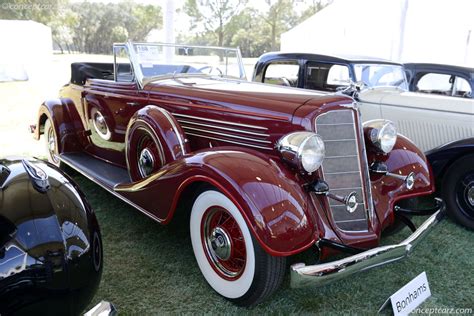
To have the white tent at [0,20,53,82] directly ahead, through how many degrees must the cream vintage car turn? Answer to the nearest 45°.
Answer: approximately 180°

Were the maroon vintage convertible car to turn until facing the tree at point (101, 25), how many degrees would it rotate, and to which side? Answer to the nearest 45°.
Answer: approximately 135° to its left

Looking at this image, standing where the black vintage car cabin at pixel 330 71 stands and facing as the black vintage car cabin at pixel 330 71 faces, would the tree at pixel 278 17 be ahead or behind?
behind

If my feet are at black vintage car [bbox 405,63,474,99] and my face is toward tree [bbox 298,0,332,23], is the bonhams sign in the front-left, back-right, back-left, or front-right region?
back-left

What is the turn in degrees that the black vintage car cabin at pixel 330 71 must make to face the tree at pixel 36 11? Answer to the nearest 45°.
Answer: approximately 180°

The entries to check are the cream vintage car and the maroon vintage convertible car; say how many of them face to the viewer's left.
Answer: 0

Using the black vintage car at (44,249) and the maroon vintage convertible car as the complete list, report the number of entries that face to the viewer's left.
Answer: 0

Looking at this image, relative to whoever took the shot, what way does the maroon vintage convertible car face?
facing the viewer and to the right of the viewer
